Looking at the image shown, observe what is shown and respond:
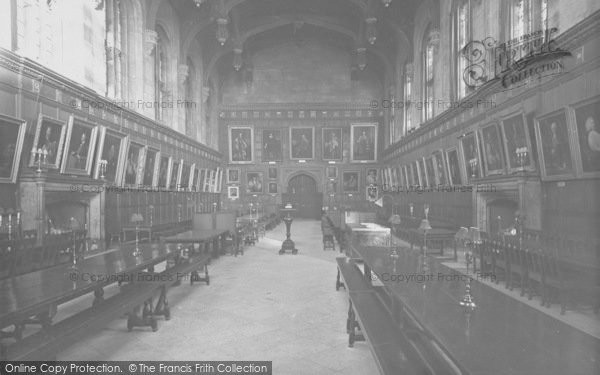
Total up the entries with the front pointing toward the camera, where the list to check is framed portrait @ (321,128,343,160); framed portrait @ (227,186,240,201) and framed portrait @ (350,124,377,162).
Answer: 3

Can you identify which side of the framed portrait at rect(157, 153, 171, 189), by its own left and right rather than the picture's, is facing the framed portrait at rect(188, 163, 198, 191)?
left

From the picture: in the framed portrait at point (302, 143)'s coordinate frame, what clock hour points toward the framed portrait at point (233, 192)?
the framed portrait at point (233, 192) is roughly at 3 o'clock from the framed portrait at point (302, 143).

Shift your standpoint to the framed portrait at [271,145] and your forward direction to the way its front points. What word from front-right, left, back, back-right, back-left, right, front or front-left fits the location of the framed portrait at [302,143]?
left

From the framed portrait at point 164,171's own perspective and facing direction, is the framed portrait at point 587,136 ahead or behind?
ahead

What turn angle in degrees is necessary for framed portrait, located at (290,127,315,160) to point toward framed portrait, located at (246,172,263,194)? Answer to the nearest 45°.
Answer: approximately 90° to its right

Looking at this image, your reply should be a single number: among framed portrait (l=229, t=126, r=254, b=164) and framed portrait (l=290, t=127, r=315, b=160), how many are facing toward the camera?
2

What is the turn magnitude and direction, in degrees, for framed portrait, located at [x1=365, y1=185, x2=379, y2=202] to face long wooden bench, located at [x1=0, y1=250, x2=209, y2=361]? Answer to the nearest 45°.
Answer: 0° — it already faces it

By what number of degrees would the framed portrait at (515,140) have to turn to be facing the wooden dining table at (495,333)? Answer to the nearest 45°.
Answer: approximately 45° to its left

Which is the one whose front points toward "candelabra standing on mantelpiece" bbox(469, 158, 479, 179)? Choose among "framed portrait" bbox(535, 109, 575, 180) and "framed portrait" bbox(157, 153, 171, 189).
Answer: "framed portrait" bbox(157, 153, 171, 189)

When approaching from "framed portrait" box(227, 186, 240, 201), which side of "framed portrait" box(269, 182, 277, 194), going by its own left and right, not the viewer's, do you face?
right

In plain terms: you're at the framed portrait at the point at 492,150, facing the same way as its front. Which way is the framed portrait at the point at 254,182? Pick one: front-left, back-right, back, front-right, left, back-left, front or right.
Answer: right

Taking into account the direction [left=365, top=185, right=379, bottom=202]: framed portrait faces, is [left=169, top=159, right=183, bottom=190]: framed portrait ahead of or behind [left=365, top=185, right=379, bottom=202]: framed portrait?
ahead
